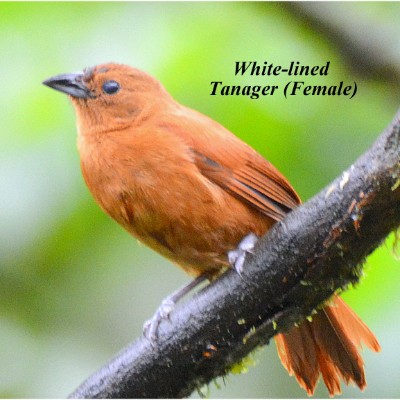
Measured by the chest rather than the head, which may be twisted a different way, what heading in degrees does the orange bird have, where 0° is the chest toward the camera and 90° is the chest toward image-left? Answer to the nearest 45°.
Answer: approximately 90°
